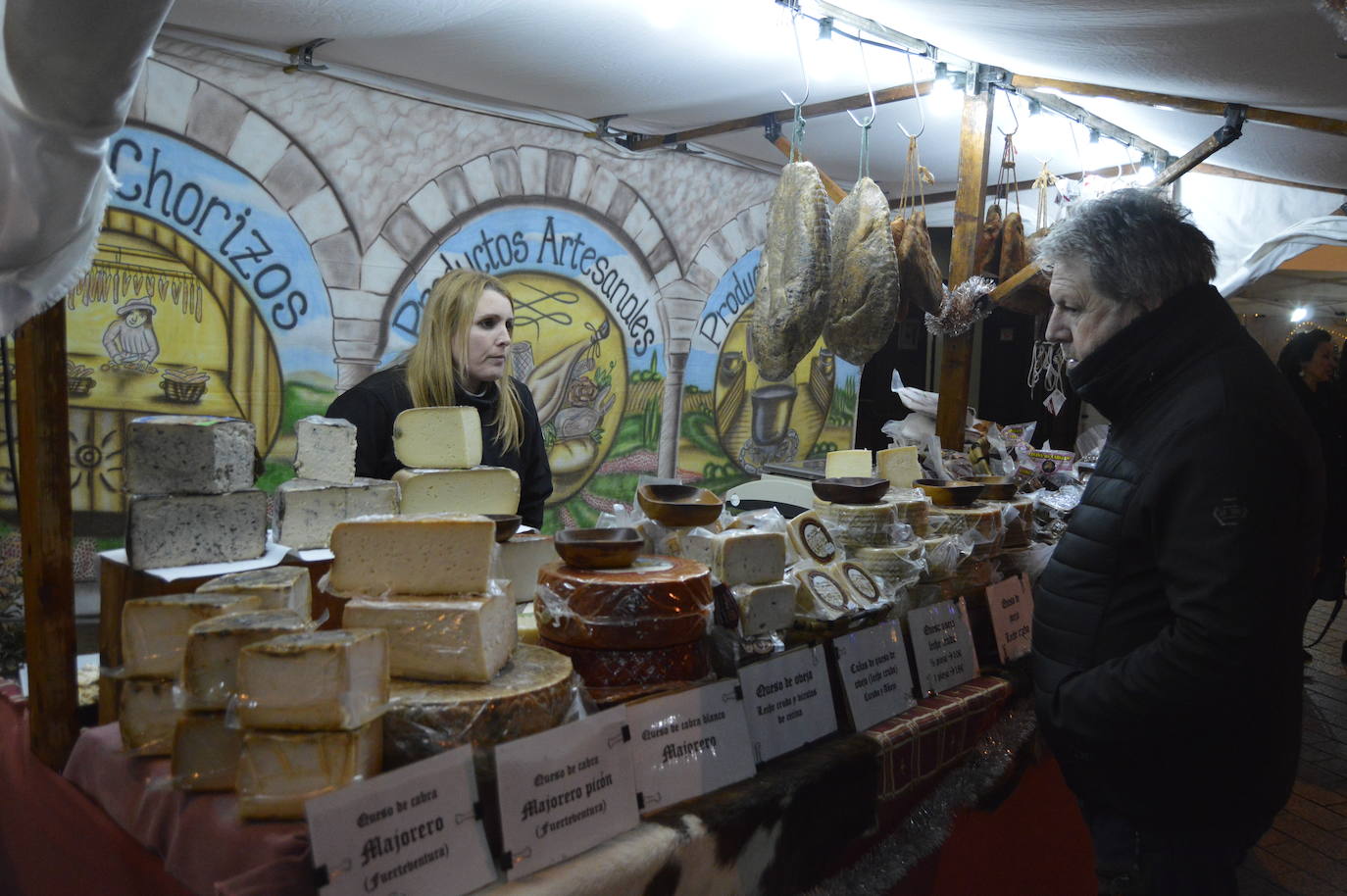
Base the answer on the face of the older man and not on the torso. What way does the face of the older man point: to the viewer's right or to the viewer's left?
to the viewer's left

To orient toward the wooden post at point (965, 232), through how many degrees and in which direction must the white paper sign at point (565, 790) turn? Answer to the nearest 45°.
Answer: approximately 90° to its left

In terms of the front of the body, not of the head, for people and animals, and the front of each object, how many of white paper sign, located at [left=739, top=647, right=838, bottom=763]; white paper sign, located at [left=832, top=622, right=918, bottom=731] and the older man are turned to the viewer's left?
1

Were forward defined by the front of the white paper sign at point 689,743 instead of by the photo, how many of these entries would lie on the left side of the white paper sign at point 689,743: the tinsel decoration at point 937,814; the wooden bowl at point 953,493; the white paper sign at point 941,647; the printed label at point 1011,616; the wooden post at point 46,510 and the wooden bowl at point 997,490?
5

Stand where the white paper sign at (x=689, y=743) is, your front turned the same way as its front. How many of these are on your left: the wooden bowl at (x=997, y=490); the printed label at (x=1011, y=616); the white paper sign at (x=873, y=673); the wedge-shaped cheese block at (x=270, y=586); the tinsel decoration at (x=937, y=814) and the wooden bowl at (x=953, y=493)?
5

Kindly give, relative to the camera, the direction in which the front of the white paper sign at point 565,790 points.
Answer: facing the viewer and to the right of the viewer

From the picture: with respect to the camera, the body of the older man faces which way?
to the viewer's left

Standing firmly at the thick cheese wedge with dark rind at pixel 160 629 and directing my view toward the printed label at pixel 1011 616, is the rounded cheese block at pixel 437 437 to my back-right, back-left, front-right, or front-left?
front-left

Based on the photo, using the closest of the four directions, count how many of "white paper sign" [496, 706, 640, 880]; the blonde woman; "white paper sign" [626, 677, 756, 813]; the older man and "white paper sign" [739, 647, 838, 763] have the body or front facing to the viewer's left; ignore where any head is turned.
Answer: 1

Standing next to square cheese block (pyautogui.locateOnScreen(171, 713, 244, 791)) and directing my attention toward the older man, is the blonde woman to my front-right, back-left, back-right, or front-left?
front-left

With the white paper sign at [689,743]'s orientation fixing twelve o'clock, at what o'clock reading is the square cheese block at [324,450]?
The square cheese block is roughly at 5 o'clock from the white paper sign.

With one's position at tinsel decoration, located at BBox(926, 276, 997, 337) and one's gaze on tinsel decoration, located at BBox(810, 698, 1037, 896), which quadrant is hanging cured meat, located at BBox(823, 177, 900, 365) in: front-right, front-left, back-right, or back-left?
front-right

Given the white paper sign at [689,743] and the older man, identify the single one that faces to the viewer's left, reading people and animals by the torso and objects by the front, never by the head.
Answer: the older man
